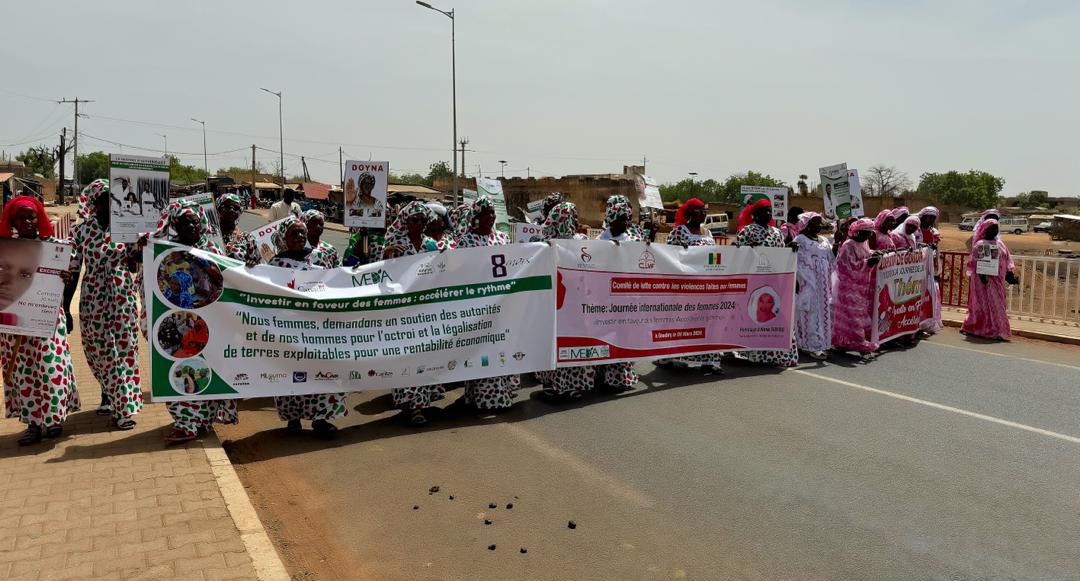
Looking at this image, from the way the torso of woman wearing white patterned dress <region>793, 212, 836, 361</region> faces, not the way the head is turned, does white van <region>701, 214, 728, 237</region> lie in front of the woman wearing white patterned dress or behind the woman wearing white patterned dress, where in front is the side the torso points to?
behind

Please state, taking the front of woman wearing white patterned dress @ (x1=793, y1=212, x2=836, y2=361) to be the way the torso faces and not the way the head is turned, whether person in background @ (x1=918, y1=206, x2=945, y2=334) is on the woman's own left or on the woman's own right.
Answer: on the woman's own left

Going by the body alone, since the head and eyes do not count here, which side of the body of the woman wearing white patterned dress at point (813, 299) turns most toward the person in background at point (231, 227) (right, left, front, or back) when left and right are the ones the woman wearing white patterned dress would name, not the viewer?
right

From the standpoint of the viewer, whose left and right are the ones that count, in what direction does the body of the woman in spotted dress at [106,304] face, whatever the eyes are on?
facing the viewer and to the right of the viewer

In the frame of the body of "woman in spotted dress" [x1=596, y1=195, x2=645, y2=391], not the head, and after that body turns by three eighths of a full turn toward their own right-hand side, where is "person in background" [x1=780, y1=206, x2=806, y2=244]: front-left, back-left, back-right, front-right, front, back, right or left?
right

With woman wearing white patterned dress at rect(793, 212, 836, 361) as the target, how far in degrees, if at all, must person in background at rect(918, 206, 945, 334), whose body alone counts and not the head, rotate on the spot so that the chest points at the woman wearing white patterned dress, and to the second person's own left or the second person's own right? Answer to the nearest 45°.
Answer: approximately 45° to the second person's own right
